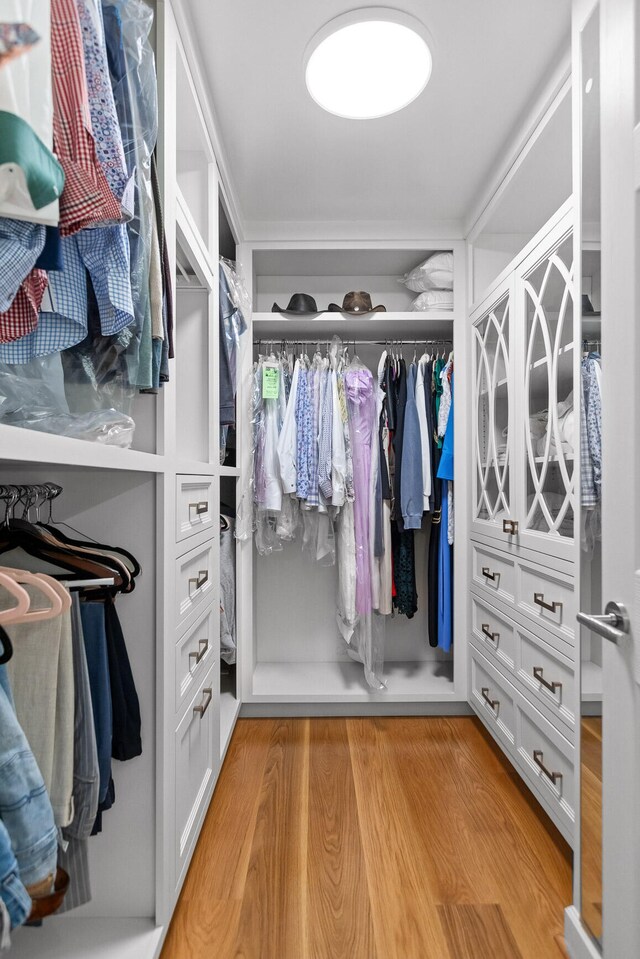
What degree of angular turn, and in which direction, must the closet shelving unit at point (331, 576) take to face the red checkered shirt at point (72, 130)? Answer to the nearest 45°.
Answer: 0° — it already faces it

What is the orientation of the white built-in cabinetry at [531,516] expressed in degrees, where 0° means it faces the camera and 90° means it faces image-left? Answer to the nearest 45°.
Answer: approximately 90°

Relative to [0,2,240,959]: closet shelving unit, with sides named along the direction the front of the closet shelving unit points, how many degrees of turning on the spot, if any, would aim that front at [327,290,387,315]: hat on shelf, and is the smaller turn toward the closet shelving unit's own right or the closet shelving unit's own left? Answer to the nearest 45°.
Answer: approximately 45° to the closet shelving unit's own left

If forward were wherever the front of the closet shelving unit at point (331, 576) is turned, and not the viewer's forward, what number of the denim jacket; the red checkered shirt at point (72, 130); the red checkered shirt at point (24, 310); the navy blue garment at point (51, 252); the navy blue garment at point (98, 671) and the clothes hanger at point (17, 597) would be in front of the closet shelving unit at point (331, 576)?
6

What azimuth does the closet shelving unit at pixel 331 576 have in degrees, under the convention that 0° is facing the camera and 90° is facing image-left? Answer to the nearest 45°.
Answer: approximately 0°

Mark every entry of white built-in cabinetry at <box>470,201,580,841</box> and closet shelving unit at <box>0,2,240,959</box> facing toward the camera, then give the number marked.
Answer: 0

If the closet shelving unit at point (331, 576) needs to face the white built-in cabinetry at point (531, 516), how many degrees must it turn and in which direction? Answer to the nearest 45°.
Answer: approximately 45° to its left

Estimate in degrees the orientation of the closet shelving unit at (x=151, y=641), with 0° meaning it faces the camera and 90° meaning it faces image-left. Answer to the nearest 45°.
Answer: approximately 270°

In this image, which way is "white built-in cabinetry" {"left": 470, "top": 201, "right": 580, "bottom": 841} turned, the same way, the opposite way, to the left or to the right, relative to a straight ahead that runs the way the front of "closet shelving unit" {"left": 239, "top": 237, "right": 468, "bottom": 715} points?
to the right

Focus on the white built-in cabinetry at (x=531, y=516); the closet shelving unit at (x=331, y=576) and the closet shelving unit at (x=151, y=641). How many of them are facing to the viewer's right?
1

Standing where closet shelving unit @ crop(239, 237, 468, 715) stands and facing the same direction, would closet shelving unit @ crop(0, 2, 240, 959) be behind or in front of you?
in front
